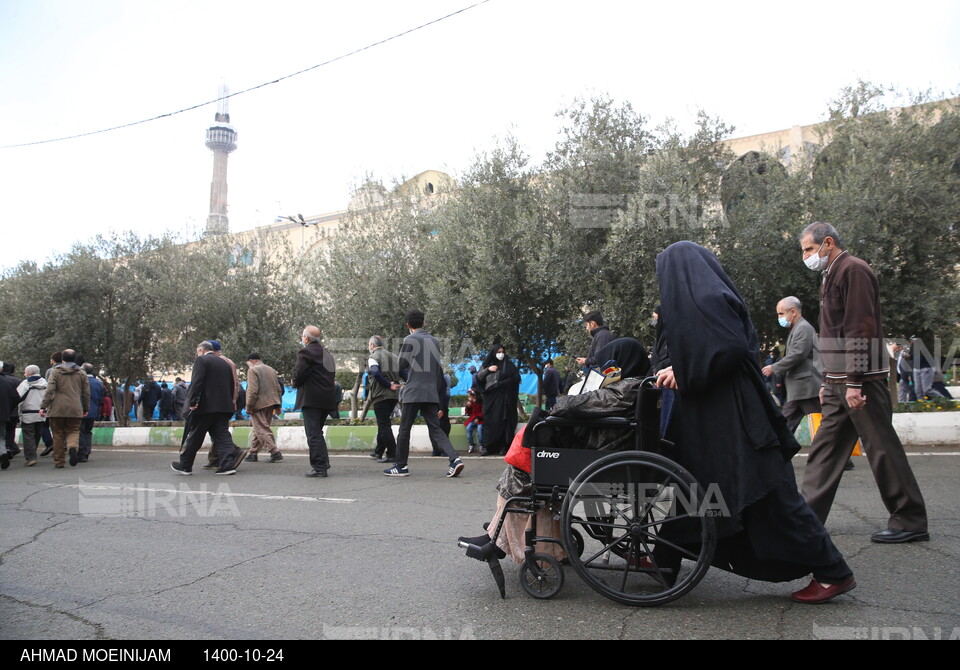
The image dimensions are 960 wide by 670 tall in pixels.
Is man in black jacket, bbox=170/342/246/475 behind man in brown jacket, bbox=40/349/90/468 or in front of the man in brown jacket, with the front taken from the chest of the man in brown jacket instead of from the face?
behind

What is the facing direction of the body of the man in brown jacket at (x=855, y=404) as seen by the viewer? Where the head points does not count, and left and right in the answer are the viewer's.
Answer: facing to the left of the viewer

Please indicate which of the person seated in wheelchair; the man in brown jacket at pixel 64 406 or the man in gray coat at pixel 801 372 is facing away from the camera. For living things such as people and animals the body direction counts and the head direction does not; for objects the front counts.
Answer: the man in brown jacket

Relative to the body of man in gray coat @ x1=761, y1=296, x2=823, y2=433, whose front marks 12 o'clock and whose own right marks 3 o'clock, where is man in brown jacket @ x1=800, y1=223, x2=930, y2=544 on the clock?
The man in brown jacket is roughly at 9 o'clock from the man in gray coat.

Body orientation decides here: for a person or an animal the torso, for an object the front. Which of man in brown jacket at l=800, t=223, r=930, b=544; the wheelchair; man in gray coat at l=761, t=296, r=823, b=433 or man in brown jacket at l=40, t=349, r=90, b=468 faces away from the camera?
man in brown jacket at l=40, t=349, r=90, b=468

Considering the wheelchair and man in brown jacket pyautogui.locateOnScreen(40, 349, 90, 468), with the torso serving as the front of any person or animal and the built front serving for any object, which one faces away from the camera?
the man in brown jacket

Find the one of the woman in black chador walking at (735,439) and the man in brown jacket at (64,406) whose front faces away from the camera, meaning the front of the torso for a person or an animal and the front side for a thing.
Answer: the man in brown jacket

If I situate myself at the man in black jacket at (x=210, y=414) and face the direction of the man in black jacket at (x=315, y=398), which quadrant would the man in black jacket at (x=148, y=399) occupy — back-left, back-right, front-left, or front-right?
back-left

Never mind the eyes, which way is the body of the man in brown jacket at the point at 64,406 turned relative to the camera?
away from the camera

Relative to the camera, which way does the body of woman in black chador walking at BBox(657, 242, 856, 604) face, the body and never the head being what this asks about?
to the viewer's left

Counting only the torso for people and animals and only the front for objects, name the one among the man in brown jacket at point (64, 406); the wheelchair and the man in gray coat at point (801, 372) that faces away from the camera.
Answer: the man in brown jacket

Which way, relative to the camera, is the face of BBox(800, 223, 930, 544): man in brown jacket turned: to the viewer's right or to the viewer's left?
to the viewer's left

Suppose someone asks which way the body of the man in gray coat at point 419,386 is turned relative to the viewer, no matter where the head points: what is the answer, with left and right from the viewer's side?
facing away from the viewer and to the left of the viewer

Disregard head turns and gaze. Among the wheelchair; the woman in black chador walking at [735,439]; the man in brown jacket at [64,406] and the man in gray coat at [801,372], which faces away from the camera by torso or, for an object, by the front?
the man in brown jacket

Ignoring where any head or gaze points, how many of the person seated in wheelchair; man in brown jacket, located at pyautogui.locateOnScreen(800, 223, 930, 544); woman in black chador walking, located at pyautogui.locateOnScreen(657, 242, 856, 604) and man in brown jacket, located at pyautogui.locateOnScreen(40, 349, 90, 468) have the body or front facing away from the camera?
1

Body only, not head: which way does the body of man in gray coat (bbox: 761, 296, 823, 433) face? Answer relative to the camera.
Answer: to the viewer's left

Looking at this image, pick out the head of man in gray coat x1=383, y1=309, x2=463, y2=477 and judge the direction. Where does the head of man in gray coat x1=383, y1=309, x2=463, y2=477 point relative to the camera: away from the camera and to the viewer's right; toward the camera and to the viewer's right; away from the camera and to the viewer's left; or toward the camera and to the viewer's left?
away from the camera and to the viewer's left
